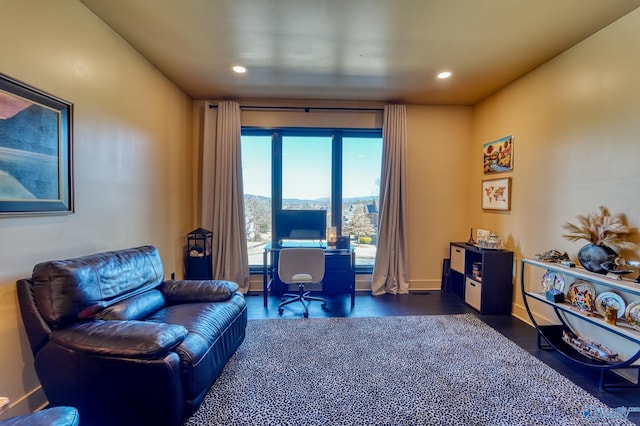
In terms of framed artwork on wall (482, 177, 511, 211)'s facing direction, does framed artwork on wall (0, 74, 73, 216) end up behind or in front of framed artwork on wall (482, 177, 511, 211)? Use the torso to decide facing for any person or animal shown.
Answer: in front

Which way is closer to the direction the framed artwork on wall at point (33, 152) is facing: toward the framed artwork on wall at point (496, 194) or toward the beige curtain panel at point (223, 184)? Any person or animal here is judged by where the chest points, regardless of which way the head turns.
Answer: the framed artwork on wall

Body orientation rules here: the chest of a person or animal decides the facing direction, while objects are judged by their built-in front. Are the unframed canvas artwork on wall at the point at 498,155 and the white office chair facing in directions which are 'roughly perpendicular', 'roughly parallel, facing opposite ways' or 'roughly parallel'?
roughly perpendicular

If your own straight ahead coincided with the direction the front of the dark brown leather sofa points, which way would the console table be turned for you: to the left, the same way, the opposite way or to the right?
the opposite way

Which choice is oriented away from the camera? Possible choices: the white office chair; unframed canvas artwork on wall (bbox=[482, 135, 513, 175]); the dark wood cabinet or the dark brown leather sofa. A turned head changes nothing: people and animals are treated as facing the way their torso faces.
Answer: the white office chair

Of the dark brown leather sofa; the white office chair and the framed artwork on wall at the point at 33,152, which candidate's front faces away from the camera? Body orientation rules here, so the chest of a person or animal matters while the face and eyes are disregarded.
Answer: the white office chair

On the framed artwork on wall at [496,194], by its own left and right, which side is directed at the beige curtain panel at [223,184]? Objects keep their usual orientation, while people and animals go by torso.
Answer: front

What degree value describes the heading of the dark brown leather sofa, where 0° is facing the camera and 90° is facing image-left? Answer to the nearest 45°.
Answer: approximately 315°

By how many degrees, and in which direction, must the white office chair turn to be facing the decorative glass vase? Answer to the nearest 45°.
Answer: approximately 135° to its right

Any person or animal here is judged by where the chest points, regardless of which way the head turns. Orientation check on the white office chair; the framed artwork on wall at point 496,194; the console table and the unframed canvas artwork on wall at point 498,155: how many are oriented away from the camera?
1

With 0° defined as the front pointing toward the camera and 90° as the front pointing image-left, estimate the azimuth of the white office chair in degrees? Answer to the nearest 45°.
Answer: approximately 180°

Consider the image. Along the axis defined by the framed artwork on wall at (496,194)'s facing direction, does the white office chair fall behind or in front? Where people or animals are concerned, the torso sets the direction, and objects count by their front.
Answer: in front

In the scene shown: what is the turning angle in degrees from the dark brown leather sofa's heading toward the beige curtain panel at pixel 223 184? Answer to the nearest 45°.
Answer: approximately 90° to its left

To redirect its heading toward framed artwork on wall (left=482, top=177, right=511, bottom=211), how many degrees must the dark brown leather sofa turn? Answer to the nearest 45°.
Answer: approximately 45° to its left

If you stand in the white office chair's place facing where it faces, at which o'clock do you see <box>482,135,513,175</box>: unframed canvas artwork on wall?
The unframed canvas artwork on wall is roughly at 3 o'clock from the white office chair.

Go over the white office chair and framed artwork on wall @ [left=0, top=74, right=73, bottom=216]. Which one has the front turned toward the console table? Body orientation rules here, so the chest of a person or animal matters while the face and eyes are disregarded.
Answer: the framed artwork on wall

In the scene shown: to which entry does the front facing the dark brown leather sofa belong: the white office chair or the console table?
the console table

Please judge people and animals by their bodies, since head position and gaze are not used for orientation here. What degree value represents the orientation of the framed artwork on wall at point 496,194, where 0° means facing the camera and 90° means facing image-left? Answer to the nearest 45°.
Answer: approximately 45°

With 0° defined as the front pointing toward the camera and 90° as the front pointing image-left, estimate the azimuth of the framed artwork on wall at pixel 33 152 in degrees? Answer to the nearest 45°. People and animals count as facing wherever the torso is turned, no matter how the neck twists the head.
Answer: approximately 315°
